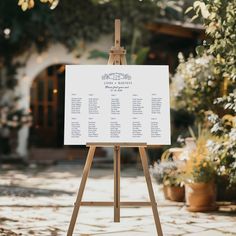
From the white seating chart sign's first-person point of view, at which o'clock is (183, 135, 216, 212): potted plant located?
The potted plant is roughly at 7 o'clock from the white seating chart sign.

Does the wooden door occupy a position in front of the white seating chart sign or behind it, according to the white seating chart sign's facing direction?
behind

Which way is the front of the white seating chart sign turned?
toward the camera

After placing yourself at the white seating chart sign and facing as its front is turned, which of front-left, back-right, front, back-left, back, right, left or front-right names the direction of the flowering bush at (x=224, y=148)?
back-left

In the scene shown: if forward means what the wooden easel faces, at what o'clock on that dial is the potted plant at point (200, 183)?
The potted plant is roughly at 7 o'clock from the wooden easel.

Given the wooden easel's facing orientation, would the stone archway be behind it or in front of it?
behind

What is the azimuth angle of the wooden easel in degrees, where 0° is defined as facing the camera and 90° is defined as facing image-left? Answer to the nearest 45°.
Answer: approximately 0°

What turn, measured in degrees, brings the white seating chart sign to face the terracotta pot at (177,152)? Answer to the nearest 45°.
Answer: approximately 180°

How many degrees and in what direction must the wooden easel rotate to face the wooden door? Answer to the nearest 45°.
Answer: approximately 180°

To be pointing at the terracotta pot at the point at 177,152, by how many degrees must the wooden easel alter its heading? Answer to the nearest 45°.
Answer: approximately 180°
